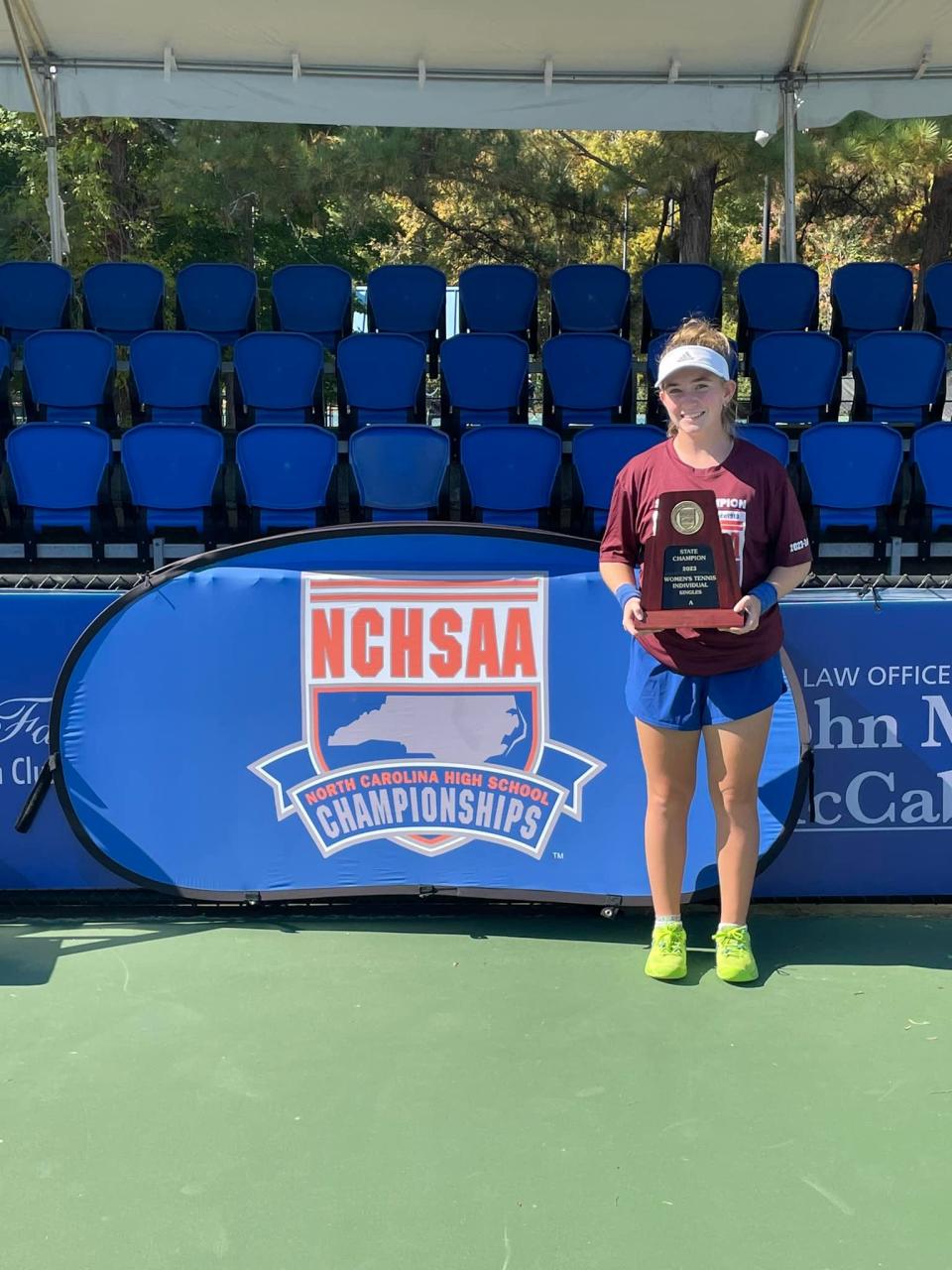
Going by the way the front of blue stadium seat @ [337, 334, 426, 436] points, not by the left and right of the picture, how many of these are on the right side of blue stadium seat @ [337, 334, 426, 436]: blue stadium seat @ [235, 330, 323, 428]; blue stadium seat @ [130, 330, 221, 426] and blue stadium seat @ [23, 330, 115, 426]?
3

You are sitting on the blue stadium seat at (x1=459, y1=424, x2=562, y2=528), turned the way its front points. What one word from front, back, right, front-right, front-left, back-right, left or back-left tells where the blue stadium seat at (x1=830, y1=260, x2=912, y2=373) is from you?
back-left

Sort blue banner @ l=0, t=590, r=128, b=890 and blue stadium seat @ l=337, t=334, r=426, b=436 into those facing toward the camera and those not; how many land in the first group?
2

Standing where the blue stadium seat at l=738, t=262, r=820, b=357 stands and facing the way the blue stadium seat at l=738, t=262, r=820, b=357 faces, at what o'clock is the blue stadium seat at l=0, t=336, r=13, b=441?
the blue stadium seat at l=0, t=336, r=13, b=441 is roughly at 2 o'clock from the blue stadium seat at l=738, t=262, r=820, b=357.

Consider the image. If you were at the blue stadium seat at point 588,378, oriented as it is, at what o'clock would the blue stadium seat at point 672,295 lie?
the blue stadium seat at point 672,295 is roughly at 7 o'clock from the blue stadium seat at point 588,378.

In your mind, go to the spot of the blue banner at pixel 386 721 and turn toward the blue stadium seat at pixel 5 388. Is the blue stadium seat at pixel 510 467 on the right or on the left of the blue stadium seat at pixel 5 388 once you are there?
right
